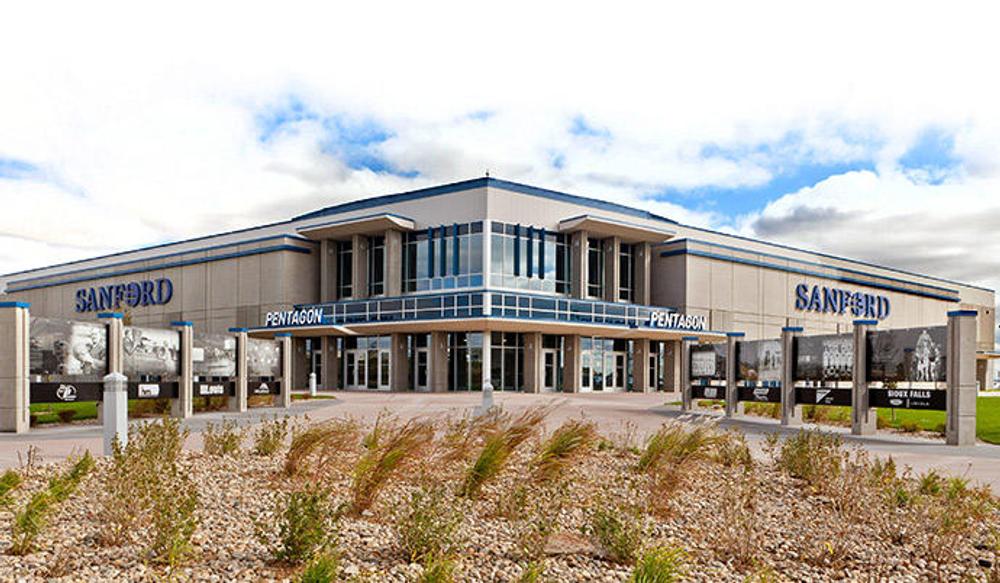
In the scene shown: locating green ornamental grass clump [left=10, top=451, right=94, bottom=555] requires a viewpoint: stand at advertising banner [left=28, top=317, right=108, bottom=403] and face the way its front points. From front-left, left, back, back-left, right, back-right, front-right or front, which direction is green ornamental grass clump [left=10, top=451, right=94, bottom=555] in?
front-right

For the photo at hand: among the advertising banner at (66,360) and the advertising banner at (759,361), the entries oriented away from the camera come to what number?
0

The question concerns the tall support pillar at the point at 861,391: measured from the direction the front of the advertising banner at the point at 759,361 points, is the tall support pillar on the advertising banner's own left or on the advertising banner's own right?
on the advertising banner's own left

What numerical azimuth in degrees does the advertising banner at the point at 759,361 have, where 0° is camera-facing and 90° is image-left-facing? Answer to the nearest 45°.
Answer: approximately 45°

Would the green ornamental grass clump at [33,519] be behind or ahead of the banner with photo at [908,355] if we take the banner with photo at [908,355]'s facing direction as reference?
ahead

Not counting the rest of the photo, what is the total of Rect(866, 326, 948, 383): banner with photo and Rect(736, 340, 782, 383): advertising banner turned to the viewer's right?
0
